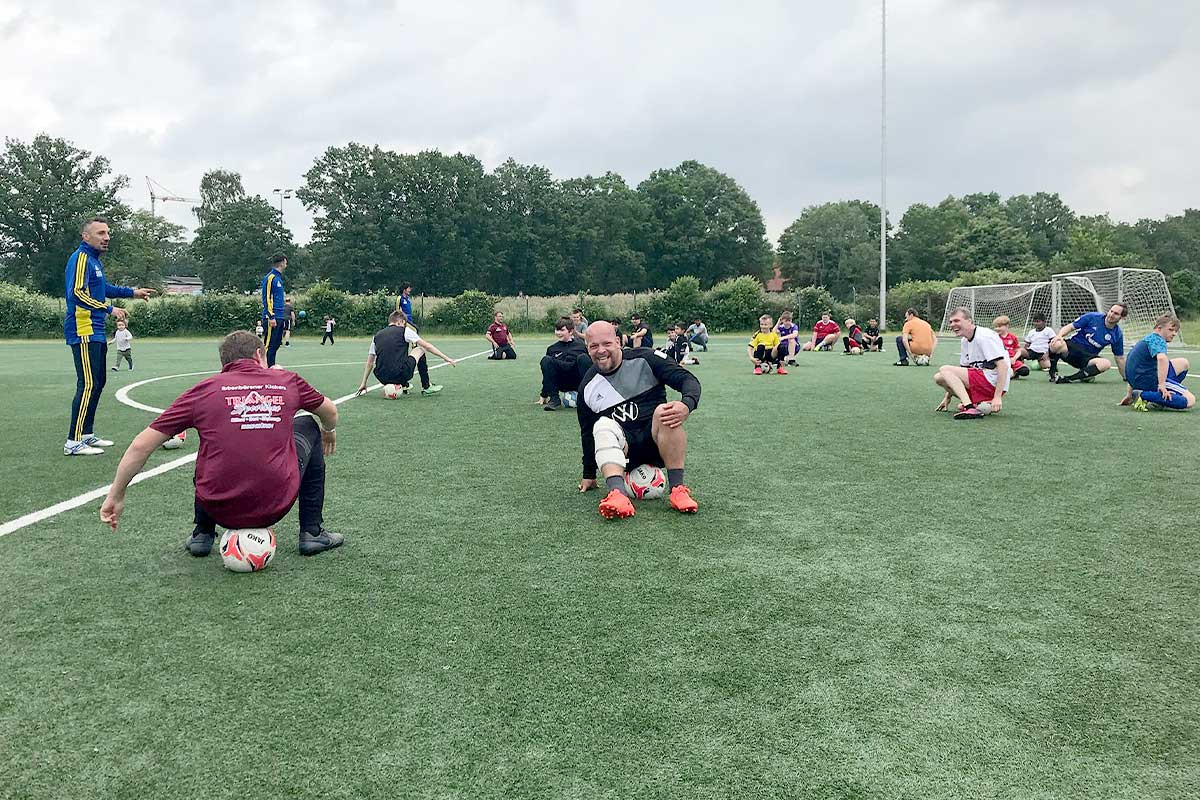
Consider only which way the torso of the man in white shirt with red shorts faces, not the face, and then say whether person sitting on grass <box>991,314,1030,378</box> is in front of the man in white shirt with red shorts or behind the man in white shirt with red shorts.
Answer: behind

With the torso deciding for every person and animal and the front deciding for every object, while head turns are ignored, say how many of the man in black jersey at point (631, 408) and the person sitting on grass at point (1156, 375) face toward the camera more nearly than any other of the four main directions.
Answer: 1

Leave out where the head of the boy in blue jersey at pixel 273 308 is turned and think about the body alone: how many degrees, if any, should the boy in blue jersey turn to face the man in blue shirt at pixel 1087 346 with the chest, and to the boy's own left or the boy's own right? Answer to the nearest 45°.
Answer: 0° — they already face them

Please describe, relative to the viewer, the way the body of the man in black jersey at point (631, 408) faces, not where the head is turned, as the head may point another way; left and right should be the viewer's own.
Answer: facing the viewer

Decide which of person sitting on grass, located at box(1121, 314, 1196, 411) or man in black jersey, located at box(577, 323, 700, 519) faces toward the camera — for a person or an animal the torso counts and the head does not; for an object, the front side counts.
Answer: the man in black jersey

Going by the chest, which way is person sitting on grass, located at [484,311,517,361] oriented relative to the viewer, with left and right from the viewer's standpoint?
facing the viewer and to the right of the viewer

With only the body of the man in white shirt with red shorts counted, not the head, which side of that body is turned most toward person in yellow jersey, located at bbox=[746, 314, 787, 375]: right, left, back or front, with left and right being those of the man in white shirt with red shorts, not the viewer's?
right

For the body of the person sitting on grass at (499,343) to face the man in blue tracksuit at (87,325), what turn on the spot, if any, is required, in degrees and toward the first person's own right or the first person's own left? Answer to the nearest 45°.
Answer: approximately 45° to the first person's own right

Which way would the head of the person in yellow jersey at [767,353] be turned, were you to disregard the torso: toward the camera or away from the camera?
toward the camera

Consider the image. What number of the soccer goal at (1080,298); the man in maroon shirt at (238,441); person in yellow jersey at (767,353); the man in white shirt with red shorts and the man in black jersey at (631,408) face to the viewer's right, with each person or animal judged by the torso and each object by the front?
0

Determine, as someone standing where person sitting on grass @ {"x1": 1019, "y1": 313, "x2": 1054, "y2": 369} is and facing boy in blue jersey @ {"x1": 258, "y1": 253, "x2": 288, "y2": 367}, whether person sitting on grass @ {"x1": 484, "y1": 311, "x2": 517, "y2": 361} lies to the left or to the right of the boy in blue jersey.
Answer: right
